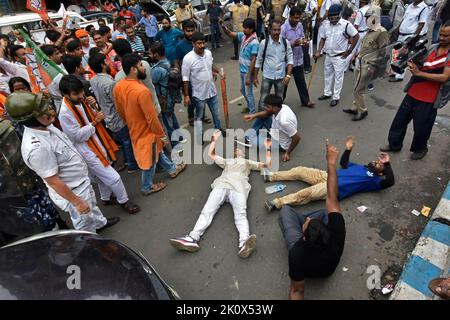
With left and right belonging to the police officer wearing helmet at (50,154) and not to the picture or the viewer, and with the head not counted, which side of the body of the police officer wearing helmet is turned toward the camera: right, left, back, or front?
right

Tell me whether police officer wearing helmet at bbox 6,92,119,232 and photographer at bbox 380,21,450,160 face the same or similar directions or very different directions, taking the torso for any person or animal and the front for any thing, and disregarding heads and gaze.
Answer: very different directions

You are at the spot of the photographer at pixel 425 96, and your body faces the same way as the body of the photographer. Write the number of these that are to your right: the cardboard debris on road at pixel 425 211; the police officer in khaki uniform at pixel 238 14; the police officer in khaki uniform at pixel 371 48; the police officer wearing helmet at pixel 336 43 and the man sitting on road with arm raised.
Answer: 3

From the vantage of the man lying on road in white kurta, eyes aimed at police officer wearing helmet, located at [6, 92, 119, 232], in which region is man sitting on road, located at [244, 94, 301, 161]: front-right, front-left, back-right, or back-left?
back-right

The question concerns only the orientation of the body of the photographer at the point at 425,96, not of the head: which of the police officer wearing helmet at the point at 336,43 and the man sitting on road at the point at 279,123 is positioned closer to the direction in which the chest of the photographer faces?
the man sitting on road

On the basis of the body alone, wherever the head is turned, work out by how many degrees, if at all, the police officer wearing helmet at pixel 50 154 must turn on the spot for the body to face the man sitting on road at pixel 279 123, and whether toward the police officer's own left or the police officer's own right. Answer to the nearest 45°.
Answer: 0° — they already face them

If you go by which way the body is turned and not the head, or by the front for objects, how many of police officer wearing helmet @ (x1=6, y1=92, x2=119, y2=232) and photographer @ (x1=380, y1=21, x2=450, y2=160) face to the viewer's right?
1
